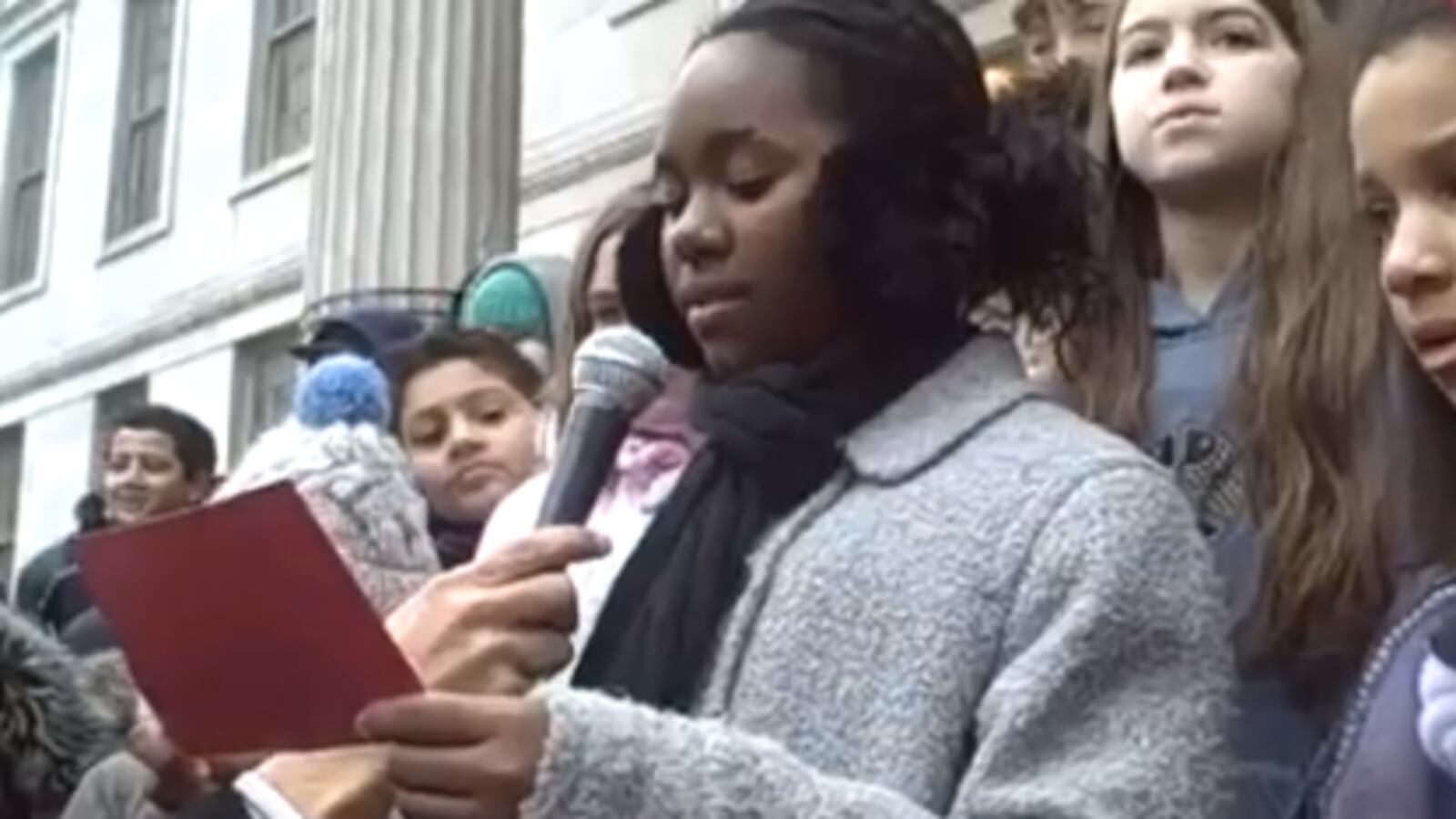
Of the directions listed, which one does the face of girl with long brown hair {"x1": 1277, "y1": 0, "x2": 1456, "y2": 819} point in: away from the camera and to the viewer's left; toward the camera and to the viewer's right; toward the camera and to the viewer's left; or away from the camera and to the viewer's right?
toward the camera and to the viewer's left

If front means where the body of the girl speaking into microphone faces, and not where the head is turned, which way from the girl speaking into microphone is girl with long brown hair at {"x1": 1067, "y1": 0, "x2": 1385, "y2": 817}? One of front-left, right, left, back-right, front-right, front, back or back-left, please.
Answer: back

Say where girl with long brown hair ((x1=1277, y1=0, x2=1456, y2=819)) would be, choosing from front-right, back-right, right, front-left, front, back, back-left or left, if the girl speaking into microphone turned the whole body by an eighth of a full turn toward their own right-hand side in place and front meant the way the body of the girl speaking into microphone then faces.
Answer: back

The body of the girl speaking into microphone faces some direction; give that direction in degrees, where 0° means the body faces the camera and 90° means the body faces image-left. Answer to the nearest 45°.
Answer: approximately 45°

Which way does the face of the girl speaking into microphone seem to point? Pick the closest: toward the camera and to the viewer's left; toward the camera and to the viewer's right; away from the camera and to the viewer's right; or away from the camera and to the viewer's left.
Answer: toward the camera and to the viewer's left

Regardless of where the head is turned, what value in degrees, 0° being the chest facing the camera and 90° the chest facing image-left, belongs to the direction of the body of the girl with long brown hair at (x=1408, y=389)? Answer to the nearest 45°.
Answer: approximately 45°
